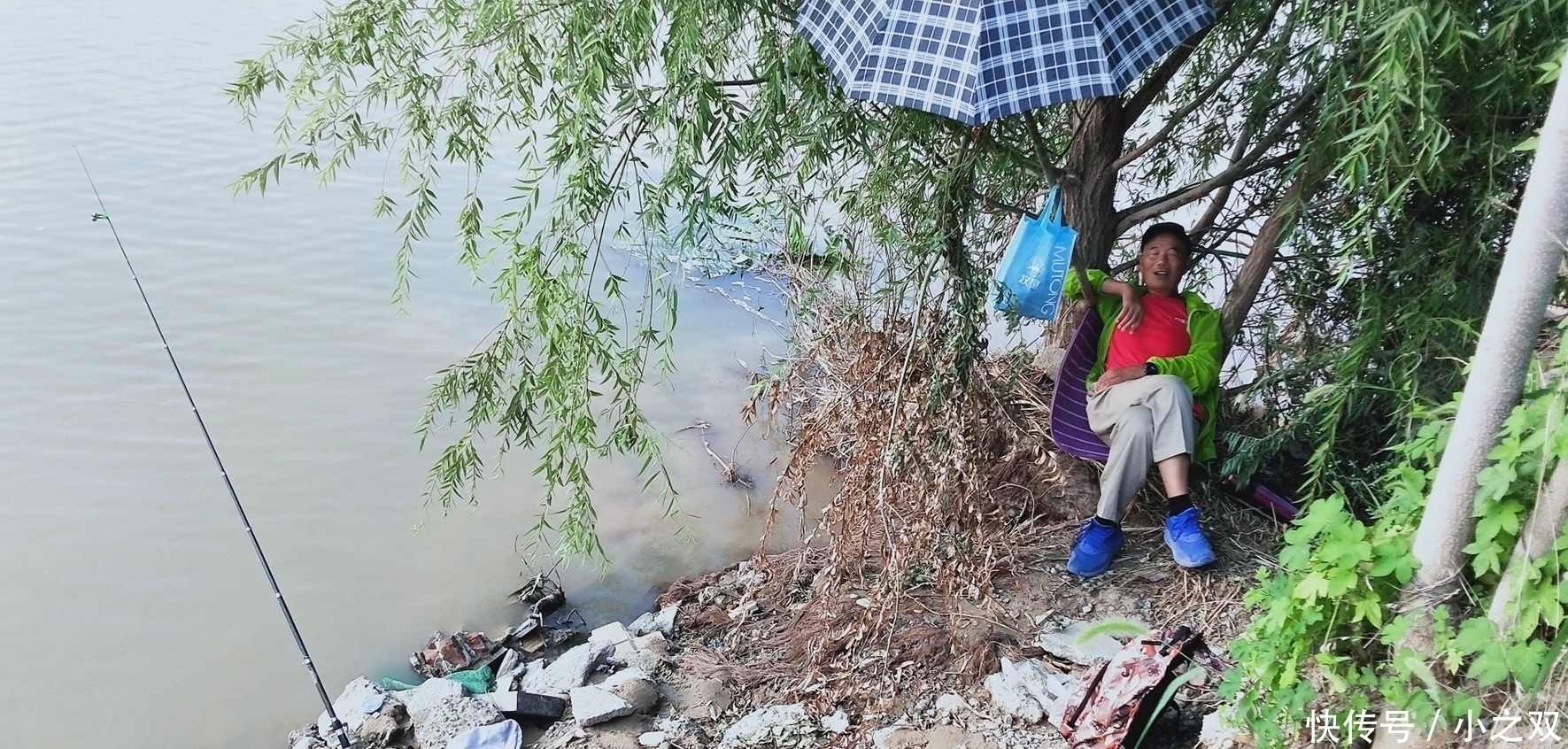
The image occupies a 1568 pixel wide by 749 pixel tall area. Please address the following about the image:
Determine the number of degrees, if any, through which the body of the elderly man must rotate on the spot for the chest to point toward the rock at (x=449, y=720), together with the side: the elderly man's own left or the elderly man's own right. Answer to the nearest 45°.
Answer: approximately 90° to the elderly man's own right

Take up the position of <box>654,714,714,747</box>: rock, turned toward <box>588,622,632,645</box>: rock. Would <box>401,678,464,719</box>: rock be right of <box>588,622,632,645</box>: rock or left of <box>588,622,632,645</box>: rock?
left

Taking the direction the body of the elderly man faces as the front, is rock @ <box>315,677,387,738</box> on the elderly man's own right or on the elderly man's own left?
on the elderly man's own right

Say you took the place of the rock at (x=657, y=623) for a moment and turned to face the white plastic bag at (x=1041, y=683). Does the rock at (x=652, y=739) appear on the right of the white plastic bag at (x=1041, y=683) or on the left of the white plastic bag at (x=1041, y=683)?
right

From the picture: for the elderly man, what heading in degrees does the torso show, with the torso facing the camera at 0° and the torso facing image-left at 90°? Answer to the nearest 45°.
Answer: approximately 0°
